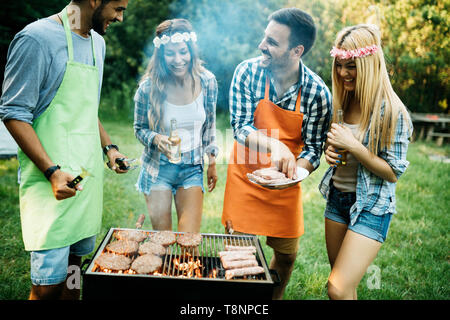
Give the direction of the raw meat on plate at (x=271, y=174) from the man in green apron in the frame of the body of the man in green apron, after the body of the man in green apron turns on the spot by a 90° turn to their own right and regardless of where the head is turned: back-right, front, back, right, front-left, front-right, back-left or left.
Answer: back-left

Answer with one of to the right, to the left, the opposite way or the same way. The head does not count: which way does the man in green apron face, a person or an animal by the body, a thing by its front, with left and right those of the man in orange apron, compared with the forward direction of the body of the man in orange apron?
to the left

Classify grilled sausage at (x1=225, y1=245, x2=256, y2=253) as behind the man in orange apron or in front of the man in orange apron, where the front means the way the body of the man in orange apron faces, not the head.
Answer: in front

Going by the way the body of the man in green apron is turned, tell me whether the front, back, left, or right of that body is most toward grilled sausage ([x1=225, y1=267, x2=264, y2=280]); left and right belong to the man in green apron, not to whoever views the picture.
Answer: front

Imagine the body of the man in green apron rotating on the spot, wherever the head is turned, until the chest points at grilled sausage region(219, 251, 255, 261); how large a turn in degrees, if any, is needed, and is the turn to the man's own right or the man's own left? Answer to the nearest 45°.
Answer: approximately 45° to the man's own left

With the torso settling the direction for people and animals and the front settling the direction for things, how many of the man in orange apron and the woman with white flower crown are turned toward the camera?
2

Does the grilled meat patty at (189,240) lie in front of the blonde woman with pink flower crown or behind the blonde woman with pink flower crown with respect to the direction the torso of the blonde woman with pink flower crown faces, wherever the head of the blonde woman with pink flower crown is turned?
in front

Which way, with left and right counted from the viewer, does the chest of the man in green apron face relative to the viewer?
facing the viewer and to the right of the viewer

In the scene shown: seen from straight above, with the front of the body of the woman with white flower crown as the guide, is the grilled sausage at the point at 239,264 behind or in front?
in front

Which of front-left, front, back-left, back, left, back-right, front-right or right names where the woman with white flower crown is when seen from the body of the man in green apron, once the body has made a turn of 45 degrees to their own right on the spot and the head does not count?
back-left

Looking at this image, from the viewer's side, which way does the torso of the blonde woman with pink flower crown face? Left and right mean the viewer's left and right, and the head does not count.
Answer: facing the viewer and to the left of the viewer

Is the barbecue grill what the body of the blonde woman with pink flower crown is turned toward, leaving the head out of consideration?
yes

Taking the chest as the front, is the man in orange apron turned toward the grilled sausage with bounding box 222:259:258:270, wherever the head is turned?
yes

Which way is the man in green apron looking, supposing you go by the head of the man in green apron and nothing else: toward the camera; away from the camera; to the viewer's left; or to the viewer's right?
to the viewer's right
